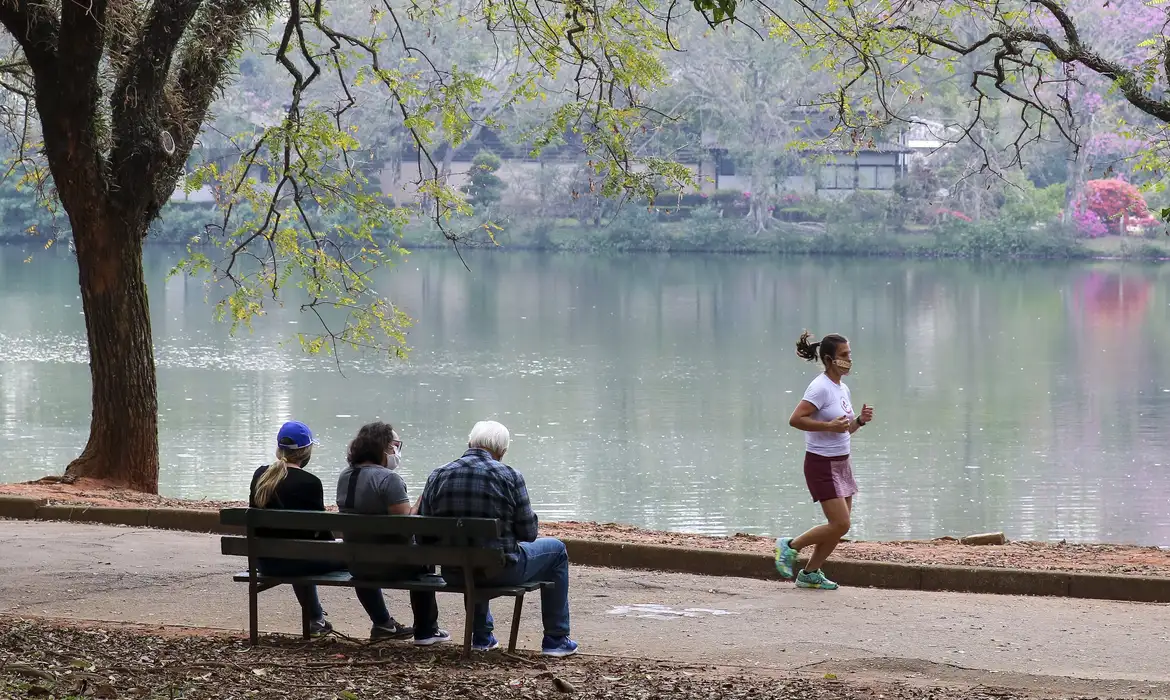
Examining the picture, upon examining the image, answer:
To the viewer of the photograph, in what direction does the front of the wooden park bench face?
facing away from the viewer and to the right of the viewer

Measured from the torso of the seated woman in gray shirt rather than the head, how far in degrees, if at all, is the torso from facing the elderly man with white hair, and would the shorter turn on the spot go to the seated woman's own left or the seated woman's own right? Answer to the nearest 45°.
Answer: approximately 90° to the seated woman's own right

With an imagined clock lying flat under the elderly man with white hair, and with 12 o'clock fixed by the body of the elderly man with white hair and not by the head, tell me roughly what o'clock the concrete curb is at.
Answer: The concrete curb is roughly at 12 o'clock from the elderly man with white hair.

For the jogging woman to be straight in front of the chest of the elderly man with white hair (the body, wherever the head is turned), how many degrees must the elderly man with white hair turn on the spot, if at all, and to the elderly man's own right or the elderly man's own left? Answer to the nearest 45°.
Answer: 0° — they already face them

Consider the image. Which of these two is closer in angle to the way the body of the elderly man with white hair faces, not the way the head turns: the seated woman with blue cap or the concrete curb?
the concrete curb

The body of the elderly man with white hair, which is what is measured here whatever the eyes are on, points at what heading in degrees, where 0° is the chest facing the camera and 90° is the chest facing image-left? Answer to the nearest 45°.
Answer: approximately 225°

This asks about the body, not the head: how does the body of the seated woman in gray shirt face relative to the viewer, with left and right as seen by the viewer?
facing away from the viewer and to the right of the viewer

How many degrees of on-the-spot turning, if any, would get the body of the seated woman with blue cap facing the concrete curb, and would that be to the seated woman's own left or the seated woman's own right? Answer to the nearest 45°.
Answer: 0° — they already face it
